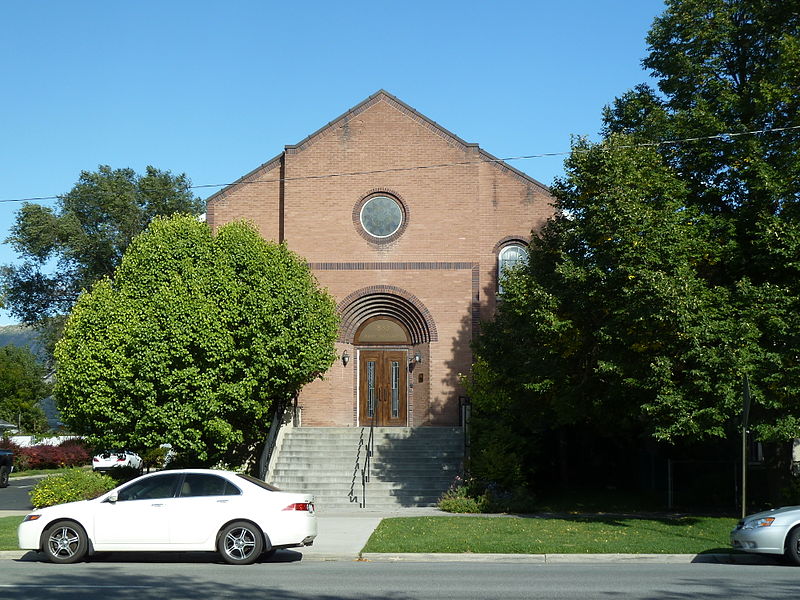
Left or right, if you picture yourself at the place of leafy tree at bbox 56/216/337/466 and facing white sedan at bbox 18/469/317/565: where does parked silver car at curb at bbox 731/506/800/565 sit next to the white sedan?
left

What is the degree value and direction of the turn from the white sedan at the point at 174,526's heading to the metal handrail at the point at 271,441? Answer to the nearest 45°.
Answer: approximately 90° to its right

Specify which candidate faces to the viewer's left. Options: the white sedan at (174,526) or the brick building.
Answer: the white sedan

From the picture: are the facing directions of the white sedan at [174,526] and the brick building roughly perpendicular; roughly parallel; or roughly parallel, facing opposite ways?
roughly perpendicular

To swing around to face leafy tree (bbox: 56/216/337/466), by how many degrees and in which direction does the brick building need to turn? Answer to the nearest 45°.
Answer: approximately 45° to its right

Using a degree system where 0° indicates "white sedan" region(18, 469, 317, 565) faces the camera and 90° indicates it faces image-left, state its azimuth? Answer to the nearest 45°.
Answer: approximately 90°

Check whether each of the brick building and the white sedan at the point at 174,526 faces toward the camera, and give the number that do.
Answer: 1
